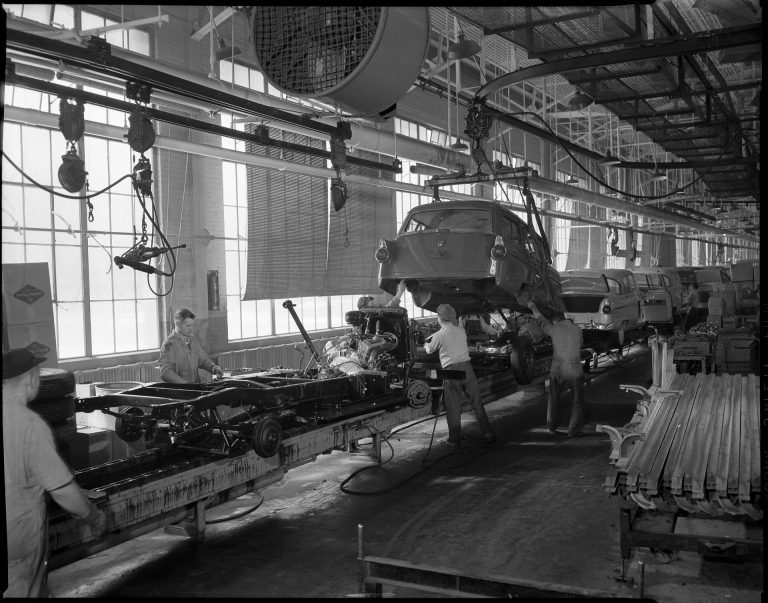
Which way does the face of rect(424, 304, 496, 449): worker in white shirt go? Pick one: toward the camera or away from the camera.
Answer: away from the camera

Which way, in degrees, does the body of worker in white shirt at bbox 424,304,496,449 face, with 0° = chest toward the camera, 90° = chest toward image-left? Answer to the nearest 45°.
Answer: approximately 135°

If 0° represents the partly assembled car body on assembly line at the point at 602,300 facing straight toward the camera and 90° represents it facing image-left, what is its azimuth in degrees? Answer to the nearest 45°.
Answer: approximately 225°
